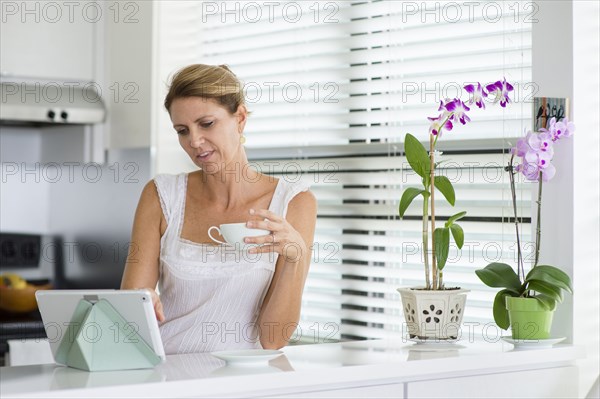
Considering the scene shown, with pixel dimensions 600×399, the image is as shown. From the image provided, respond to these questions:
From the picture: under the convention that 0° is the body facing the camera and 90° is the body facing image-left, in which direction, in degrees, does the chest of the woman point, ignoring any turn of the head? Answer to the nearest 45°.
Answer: approximately 0°

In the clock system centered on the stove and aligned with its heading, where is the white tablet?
The white tablet is roughly at 12 o'clock from the stove.

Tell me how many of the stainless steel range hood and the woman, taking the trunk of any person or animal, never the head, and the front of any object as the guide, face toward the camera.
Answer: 2

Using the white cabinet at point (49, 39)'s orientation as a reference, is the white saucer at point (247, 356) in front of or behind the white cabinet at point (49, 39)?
in front

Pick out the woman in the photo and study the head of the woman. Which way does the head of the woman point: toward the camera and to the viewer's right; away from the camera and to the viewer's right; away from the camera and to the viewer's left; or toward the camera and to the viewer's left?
toward the camera and to the viewer's left

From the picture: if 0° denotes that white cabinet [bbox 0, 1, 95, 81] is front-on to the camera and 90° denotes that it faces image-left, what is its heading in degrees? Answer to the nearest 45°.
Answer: approximately 0°
